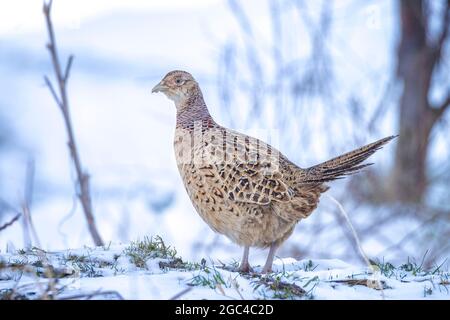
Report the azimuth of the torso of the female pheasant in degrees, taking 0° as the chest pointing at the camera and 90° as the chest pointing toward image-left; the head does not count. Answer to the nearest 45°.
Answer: approximately 90°

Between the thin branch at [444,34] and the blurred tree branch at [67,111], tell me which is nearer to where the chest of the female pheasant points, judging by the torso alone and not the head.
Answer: the blurred tree branch

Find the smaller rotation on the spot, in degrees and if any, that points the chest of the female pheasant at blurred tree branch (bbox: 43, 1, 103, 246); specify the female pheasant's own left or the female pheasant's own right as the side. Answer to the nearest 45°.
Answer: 0° — it already faces it

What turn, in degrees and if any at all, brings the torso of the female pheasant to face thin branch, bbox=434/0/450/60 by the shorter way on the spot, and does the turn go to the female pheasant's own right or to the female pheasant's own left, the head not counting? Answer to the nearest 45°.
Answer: approximately 135° to the female pheasant's own right
